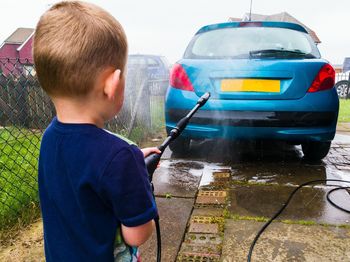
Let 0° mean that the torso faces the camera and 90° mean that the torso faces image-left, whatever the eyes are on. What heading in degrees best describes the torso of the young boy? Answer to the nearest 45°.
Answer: approximately 225°

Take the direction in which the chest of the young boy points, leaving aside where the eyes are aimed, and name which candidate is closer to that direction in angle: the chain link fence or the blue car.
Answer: the blue car

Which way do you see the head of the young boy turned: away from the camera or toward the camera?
away from the camera

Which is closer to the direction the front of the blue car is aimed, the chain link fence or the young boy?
the chain link fence

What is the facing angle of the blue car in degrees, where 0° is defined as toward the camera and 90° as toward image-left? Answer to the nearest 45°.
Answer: approximately 180°

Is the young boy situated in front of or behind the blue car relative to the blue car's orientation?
behind

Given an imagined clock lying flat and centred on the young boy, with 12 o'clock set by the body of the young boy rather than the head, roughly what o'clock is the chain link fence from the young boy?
The chain link fence is roughly at 10 o'clock from the young boy.
